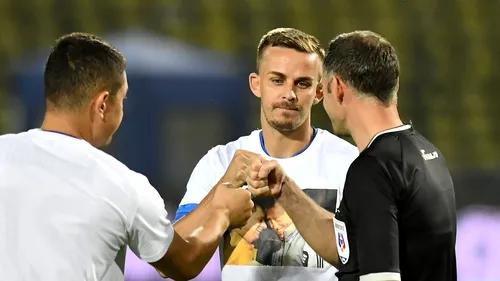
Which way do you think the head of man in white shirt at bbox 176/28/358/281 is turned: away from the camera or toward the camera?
toward the camera

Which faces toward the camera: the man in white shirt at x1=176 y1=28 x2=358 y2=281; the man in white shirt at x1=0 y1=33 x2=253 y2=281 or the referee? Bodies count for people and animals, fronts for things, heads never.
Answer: the man in white shirt at x1=176 y1=28 x2=358 y2=281

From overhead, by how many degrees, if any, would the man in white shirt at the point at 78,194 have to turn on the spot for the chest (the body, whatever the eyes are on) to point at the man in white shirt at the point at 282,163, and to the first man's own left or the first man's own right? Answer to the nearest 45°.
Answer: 0° — they already face them

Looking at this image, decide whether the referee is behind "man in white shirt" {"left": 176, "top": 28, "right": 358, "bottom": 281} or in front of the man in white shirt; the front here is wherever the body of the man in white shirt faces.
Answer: in front

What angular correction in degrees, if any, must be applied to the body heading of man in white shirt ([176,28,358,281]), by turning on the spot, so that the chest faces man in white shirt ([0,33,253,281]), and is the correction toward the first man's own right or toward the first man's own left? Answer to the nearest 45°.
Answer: approximately 45° to the first man's own right

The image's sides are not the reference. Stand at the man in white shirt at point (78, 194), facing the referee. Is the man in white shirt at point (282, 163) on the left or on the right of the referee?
left

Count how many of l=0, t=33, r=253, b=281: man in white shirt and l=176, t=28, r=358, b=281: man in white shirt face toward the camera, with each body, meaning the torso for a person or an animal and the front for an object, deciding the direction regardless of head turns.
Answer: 1

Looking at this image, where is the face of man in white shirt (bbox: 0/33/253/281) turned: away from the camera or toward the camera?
away from the camera

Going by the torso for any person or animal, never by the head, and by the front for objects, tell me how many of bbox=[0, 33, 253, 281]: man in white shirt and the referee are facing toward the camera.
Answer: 0

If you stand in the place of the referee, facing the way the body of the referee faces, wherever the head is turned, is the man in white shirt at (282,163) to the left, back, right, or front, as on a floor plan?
front

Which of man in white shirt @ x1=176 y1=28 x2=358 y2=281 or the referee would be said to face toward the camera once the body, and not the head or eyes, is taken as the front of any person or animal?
the man in white shirt

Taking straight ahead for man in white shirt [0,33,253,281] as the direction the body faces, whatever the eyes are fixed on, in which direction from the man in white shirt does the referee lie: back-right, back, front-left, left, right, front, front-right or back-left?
front-right

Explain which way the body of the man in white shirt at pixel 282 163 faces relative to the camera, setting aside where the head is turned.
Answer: toward the camera

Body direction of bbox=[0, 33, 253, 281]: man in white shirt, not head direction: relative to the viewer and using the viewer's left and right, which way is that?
facing away from the viewer and to the right of the viewer

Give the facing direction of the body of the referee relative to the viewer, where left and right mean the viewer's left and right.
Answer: facing away from the viewer and to the left of the viewer

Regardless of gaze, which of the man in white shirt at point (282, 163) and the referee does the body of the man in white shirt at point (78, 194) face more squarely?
the man in white shirt
